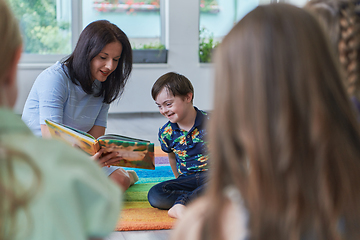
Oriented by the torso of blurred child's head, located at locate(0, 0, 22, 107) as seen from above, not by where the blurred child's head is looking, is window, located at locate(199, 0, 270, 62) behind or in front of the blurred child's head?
in front

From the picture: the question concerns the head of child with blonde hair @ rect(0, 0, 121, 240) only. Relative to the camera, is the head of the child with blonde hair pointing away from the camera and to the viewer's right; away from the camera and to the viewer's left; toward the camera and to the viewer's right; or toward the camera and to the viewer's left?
away from the camera and to the viewer's right

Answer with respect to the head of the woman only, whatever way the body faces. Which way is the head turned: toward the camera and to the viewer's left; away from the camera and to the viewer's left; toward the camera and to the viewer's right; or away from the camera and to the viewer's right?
toward the camera and to the viewer's right

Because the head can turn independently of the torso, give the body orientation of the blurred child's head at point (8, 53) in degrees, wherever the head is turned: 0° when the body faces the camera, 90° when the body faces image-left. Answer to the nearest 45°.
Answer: approximately 180°

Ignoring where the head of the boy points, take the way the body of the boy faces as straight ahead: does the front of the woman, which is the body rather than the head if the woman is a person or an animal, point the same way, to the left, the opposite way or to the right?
to the left

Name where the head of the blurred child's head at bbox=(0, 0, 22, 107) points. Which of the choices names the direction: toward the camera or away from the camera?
away from the camera

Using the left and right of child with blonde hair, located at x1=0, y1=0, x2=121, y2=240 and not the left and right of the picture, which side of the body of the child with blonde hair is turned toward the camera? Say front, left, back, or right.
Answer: back

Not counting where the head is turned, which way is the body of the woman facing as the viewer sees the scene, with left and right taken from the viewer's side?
facing the viewer and to the right of the viewer

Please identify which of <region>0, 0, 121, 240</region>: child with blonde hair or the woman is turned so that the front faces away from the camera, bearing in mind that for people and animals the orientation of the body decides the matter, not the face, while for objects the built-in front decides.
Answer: the child with blonde hair

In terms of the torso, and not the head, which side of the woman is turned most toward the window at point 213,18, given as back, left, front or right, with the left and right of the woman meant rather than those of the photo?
left

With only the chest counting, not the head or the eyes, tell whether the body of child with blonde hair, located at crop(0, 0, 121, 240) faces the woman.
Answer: yes

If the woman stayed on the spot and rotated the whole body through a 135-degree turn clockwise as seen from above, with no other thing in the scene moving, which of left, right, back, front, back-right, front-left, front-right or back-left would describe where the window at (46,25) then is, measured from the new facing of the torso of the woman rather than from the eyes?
right
